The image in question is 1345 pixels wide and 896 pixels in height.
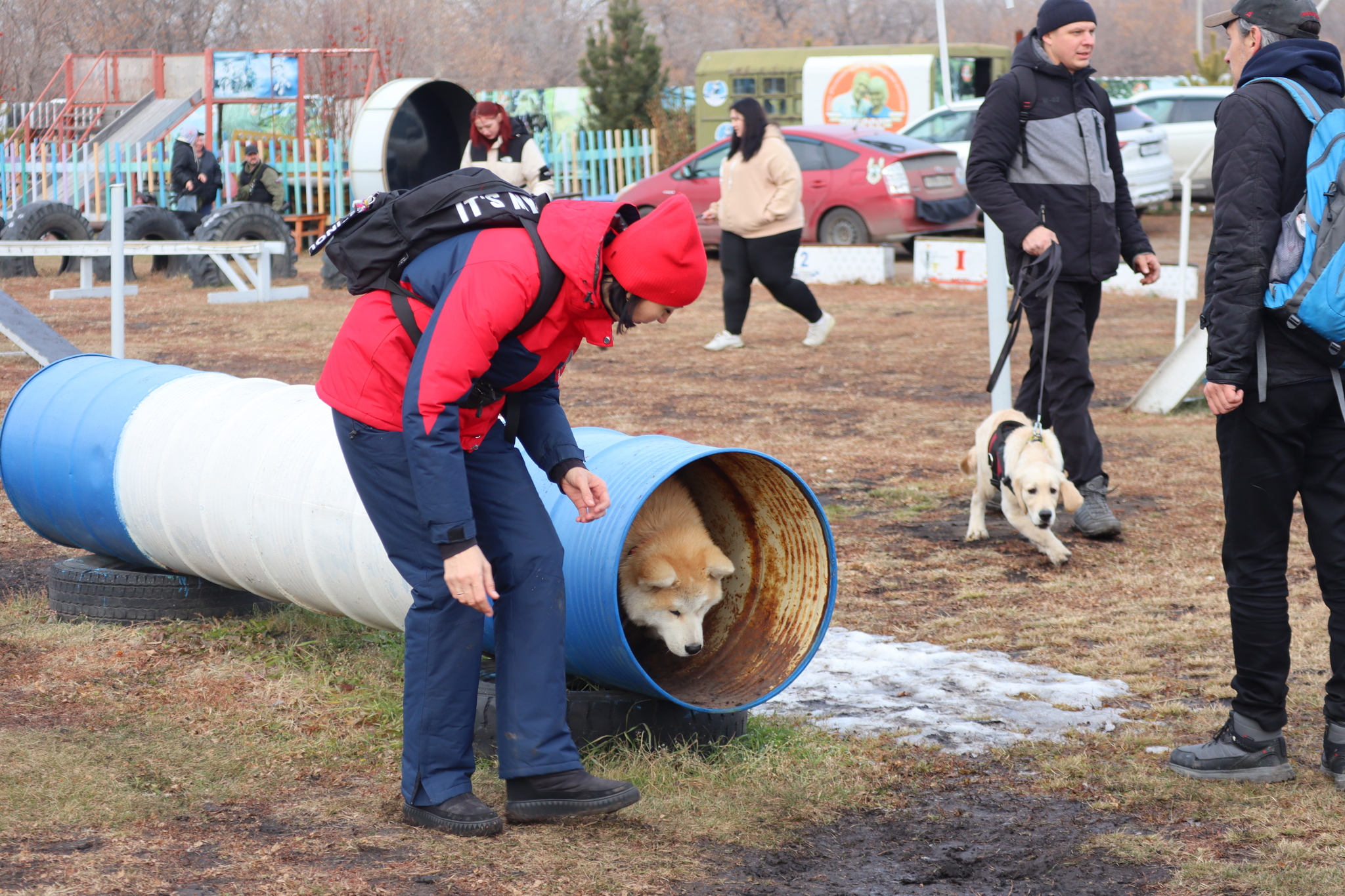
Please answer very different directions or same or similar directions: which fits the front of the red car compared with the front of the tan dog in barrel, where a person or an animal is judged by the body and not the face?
very different directions

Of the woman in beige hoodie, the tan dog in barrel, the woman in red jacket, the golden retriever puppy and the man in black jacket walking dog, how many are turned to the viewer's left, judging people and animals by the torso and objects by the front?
1

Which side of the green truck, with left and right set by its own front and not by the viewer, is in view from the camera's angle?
right

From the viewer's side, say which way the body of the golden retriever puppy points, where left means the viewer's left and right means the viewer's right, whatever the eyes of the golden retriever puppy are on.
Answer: facing the viewer and to the right of the viewer

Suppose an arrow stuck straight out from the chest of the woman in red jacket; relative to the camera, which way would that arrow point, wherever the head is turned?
to the viewer's right

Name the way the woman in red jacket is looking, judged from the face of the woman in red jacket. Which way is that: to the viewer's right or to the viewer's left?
to the viewer's right

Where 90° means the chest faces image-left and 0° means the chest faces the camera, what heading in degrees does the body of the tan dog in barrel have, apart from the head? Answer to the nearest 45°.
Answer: approximately 315°

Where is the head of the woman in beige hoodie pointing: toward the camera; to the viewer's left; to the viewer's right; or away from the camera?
to the viewer's left

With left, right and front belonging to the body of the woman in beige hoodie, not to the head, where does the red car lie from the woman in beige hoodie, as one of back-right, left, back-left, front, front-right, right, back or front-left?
right

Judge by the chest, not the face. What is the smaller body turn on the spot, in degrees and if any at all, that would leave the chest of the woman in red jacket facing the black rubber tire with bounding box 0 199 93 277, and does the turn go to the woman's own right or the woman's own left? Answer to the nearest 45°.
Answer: approximately 90° to the woman's own left

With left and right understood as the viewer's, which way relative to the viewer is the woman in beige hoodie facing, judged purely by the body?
facing to the left of the viewer
